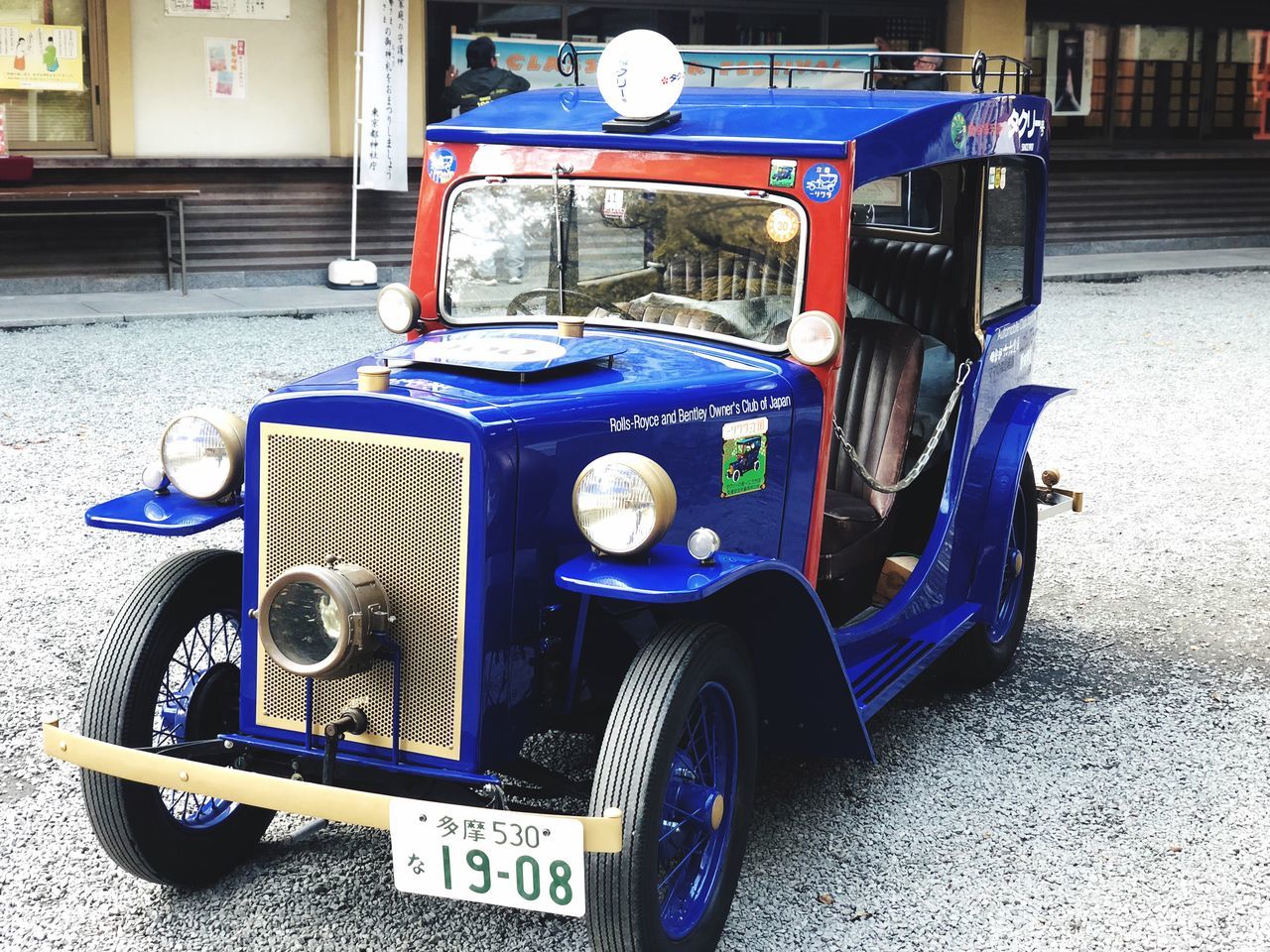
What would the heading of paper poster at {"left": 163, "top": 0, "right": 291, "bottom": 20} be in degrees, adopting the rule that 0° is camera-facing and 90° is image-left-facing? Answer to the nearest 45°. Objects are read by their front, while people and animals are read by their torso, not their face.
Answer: approximately 0°

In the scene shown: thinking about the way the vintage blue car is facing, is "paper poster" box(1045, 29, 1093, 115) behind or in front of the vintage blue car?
behind

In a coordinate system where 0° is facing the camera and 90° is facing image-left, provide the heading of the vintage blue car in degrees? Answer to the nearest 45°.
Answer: approximately 45°

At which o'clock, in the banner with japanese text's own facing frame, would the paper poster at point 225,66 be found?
The paper poster is roughly at 3 o'clock from the banner with japanese text.

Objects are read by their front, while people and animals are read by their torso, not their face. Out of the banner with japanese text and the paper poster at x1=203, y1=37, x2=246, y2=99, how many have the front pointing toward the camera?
2

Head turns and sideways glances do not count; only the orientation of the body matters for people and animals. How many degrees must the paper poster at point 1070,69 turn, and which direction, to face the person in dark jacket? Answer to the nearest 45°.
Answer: approximately 45° to its right

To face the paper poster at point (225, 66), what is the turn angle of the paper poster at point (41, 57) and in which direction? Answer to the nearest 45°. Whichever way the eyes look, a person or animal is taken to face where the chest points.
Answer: approximately 90° to its left

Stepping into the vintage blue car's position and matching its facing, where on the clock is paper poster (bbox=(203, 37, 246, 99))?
The paper poster is roughly at 4 o'clock from the vintage blue car.

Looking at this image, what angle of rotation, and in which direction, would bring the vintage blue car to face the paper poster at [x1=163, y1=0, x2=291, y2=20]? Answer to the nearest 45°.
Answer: approximately 135° to its right

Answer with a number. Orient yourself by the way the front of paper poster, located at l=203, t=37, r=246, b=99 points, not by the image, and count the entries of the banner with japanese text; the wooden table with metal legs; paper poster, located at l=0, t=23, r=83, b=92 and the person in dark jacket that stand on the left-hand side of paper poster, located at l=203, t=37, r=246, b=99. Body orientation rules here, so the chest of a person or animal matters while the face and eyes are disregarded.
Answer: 2
